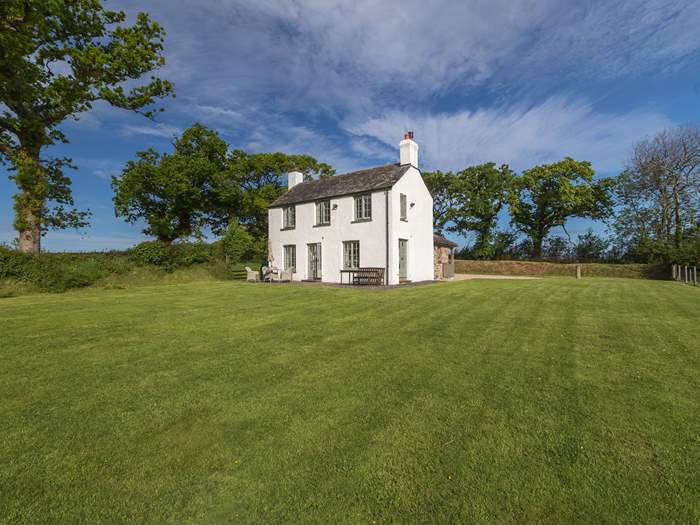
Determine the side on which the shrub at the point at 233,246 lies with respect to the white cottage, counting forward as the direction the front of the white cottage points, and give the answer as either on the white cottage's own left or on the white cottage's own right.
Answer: on the white cottage's own right

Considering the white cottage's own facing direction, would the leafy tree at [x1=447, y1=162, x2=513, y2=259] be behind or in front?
behind

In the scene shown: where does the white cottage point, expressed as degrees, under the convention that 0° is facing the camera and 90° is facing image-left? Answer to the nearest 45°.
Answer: approximately 45°

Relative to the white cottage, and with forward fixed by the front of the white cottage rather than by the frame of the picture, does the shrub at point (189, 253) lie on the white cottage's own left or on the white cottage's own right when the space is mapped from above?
on the white cottage's own right

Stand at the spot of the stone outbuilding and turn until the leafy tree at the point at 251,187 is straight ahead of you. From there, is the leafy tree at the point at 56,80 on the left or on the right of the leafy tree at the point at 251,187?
left

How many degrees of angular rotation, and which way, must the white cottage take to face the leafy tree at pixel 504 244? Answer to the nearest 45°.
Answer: approximately 180°

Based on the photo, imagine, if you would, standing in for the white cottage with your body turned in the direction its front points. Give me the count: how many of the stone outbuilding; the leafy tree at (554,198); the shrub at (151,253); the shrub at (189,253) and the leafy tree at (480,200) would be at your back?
3
